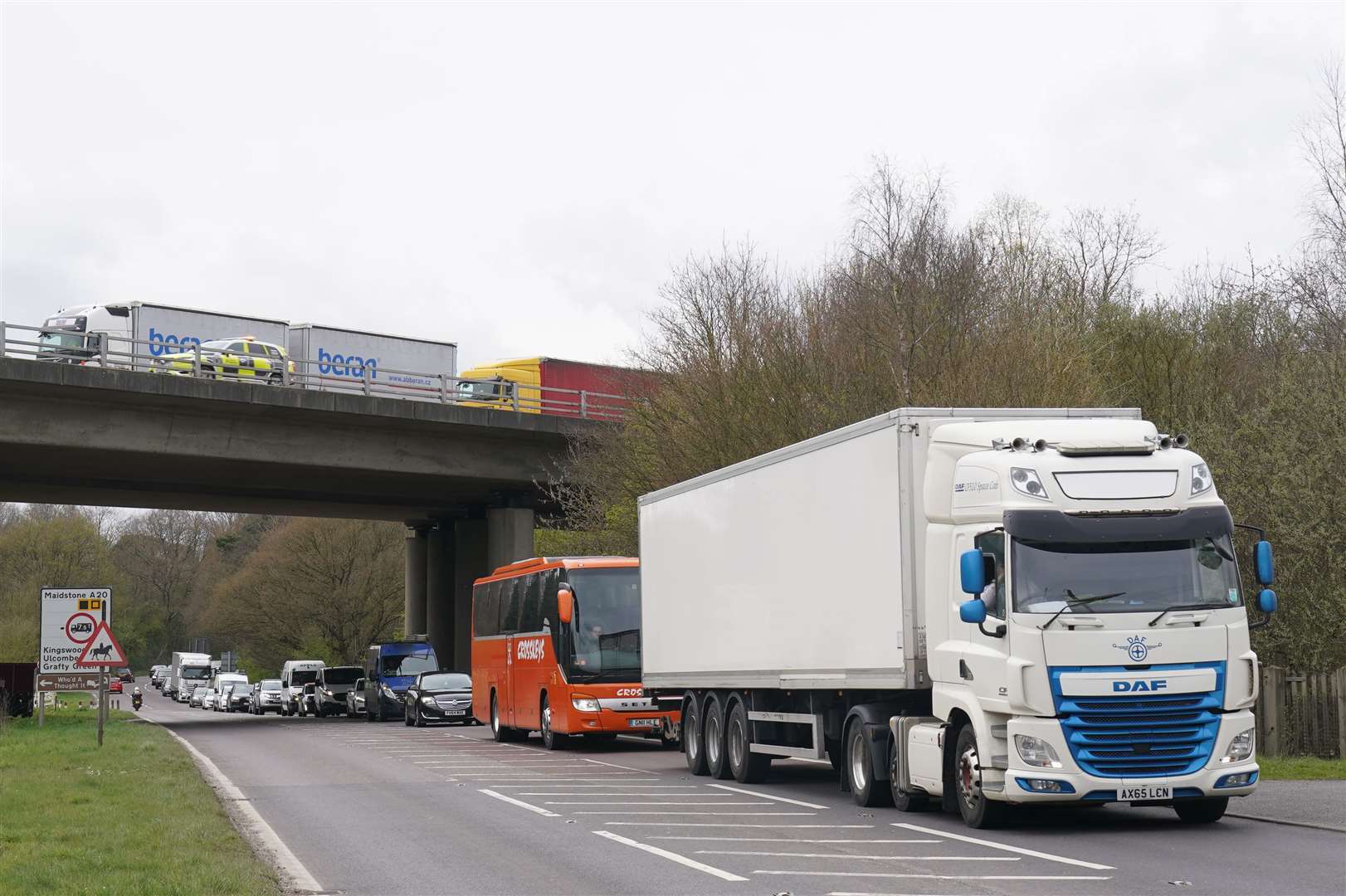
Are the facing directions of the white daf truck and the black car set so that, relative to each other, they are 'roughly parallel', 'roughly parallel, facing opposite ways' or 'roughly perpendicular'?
roughly parallel

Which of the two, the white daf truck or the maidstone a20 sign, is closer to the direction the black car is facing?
the white daf truck

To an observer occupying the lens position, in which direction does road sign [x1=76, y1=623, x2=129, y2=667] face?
facing the viewer

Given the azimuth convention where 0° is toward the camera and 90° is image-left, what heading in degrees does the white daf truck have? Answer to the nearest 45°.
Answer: approximately 315°

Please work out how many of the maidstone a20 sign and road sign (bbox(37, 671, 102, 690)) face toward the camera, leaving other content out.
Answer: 2

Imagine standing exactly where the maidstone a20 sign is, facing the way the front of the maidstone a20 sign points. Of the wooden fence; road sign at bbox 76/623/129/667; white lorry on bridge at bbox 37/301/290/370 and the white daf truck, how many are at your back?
1

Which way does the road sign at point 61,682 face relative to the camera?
toward the camera

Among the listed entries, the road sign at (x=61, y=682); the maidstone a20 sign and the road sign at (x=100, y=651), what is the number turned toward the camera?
3

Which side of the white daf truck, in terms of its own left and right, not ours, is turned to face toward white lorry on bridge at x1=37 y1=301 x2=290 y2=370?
back

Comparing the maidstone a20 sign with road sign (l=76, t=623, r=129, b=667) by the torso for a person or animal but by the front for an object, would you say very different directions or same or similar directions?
same or similar directions

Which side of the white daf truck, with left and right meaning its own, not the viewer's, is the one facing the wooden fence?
left

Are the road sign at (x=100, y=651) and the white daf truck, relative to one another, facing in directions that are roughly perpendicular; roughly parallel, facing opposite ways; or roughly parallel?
roughly parallel
